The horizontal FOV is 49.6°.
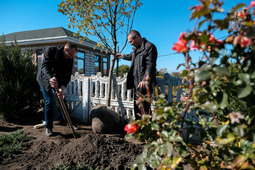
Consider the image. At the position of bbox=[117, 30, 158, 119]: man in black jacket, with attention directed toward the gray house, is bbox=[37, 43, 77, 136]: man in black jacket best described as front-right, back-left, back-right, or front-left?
front-left

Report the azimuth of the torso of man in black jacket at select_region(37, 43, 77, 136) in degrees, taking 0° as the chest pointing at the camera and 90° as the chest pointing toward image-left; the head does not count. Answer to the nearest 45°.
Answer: approximately 315°

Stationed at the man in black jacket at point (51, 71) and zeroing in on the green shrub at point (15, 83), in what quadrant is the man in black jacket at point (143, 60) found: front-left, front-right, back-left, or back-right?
back-right

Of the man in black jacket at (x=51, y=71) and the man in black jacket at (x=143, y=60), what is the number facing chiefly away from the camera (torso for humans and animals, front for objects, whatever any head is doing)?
0

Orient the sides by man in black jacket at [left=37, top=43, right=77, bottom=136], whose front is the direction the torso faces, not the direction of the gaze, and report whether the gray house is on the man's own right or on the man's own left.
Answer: on the man's own left

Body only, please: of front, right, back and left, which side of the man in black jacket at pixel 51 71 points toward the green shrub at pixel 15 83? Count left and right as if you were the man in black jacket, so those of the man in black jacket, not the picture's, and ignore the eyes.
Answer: back

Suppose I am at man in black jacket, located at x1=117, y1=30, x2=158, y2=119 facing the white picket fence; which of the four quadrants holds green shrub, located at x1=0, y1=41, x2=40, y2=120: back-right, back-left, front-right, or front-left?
front-left

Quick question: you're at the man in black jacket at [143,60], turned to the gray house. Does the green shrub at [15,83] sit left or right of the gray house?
left

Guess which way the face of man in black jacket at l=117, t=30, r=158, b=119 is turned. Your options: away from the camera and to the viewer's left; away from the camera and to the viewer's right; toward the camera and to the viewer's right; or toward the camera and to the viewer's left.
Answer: toward the camera and to the viewer's left

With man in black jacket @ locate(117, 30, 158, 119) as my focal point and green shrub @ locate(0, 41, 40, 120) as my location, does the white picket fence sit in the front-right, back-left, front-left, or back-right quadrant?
front-left

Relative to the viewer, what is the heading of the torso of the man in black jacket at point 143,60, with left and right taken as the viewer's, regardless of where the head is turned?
facing the viewer and to the left of the viewer
